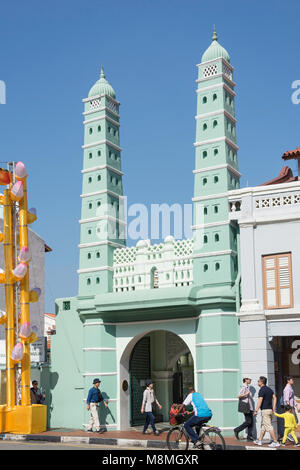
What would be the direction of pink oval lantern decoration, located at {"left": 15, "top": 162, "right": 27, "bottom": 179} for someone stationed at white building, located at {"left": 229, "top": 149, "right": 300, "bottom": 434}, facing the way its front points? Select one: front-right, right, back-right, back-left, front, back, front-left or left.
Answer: right

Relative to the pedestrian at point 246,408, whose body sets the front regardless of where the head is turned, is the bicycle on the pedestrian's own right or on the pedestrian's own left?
on the pedestrian's own right

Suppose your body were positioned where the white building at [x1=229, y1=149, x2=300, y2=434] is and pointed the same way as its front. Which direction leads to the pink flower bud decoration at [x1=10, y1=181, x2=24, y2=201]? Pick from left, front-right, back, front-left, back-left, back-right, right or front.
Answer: right

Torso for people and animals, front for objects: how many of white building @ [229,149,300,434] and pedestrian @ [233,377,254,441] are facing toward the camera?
1

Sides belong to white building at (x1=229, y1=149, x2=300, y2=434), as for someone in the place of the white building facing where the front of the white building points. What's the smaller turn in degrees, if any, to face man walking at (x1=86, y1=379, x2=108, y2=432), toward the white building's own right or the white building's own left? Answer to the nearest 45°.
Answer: approximately 90° to the white building's own right

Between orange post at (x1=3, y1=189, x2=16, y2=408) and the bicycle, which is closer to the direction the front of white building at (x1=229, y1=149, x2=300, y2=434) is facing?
the bicycle

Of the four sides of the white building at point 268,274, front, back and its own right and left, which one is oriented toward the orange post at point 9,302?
right
